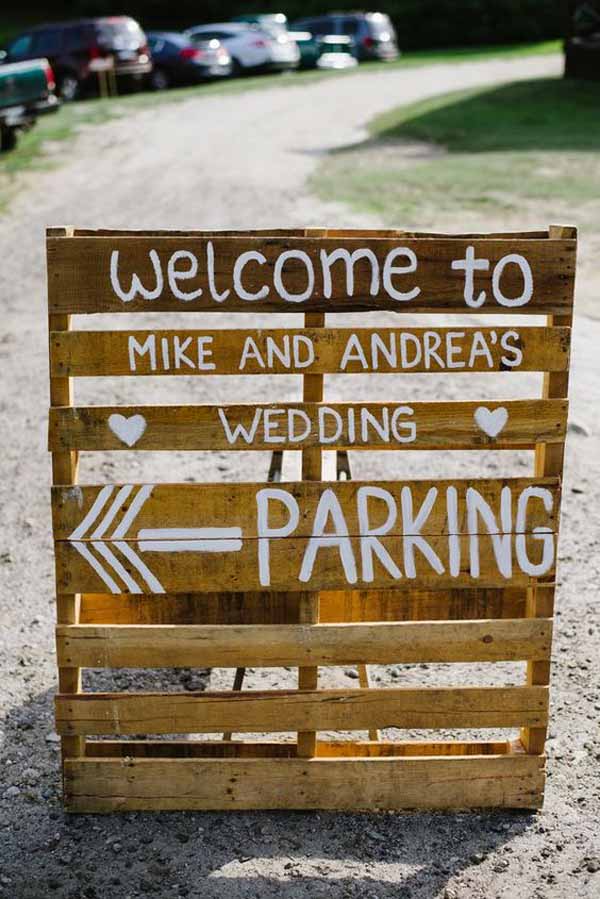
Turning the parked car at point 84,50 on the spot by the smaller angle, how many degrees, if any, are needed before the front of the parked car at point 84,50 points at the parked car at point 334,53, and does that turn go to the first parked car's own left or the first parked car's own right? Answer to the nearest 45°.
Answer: approximately 90° to the first parked car's own right

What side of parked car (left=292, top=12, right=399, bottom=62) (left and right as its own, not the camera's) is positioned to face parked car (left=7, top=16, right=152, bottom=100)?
left

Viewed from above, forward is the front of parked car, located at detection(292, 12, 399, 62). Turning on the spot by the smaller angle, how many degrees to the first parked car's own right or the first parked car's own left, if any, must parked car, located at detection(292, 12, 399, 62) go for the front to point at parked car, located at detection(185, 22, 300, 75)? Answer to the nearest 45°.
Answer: approximately 90° to the first parked car's own left

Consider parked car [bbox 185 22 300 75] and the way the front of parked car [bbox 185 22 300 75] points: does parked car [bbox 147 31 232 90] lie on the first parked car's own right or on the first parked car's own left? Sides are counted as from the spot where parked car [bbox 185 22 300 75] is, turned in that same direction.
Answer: on the first parked car's own left

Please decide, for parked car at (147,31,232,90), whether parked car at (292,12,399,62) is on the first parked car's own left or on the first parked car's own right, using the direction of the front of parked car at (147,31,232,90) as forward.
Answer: on the first parked car's own right

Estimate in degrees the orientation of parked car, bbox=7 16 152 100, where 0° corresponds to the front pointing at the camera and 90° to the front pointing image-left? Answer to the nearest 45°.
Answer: approximately 135°

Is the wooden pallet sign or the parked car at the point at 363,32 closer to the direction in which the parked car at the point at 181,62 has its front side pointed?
the parked car
